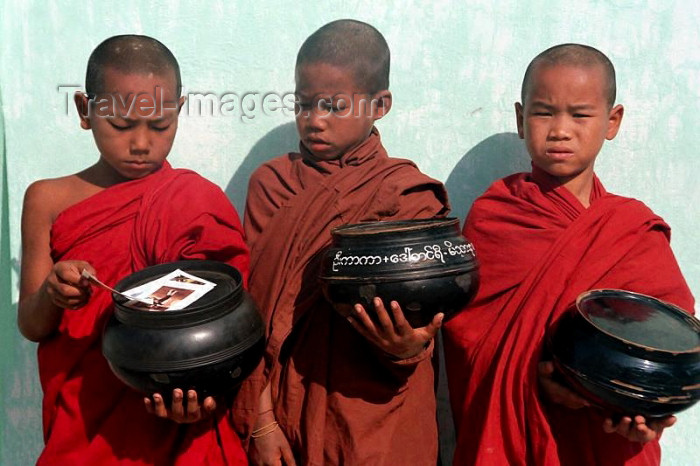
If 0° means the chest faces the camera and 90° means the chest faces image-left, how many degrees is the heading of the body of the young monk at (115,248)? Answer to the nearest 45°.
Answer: approximately 0°

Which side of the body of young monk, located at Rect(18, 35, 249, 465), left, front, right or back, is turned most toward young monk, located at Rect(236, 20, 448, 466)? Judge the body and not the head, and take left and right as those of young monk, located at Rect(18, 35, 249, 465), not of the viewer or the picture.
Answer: left

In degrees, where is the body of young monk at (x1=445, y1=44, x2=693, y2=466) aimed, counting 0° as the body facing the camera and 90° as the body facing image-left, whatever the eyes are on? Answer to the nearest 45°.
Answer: approximately 0°

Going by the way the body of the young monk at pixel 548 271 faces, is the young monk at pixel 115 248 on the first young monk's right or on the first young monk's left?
on the first young monk's right

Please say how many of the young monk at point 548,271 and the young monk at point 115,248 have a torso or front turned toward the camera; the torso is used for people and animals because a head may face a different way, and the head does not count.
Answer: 2

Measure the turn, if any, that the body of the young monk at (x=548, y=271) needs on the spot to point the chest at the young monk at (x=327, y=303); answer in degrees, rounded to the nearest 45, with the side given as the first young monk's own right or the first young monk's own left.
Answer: approximately 45° to the first young monk's own right

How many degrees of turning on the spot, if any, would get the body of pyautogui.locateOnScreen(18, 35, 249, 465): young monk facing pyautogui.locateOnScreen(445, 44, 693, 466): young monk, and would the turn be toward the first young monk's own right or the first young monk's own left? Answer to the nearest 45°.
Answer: approximately 90° to the first young monk's own left
